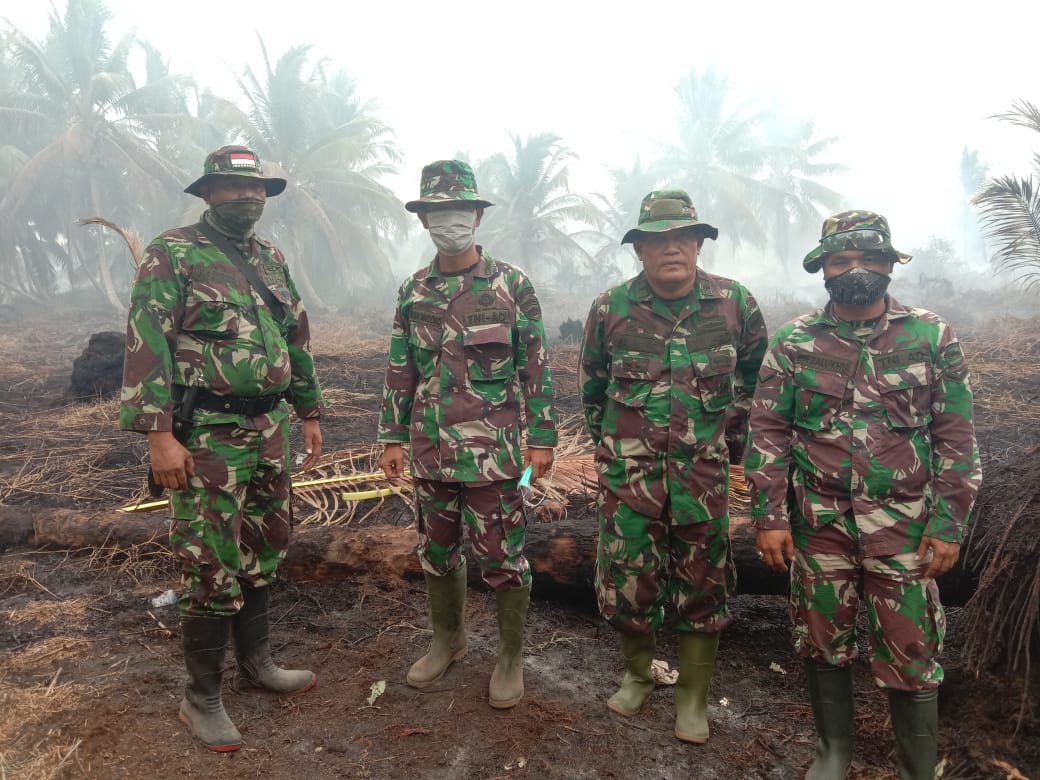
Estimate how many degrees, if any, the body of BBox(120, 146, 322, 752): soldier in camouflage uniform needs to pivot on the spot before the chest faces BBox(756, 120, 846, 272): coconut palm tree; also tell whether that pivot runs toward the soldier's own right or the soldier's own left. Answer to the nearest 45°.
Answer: approximately 90° to the soldier's own left

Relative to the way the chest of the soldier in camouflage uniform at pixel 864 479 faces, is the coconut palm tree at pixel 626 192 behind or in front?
behind

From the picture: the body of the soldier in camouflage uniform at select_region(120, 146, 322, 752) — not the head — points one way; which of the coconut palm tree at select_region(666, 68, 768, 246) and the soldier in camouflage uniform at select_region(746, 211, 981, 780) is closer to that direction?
the soldier in camouflage uniform

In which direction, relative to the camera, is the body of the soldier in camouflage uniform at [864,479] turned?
toward the camera

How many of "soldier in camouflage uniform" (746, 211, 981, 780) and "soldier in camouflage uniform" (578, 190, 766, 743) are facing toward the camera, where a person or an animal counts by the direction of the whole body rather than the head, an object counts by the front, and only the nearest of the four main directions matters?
2

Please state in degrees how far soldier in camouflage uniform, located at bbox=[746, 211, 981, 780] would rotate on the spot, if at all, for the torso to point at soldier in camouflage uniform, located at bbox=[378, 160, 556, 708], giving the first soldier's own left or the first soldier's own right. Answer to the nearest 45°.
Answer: approximately 90° to the first soldier's own right

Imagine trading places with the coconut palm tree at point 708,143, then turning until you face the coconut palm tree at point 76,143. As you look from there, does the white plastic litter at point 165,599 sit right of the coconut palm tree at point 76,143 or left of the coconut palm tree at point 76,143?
left

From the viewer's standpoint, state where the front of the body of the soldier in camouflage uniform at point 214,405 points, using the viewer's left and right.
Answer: facing the viewer and to the right of the viewer

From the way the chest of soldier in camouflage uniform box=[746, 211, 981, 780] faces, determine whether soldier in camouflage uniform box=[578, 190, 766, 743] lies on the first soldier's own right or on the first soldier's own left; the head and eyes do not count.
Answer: on the first soldier's own right
